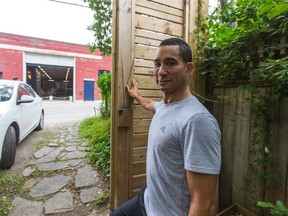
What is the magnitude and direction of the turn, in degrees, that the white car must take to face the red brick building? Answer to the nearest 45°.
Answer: approximately 135° to its right

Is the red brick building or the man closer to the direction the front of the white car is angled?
the man

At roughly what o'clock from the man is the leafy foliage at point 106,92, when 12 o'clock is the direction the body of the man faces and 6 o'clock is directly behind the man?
The leafy foliage is roughly at 4 o'clock from the man.

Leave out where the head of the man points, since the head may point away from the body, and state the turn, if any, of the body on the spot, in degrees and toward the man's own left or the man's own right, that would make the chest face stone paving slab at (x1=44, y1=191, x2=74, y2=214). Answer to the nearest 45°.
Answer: approximately 90° to the man's own right

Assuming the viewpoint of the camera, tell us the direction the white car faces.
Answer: facing the viewer and to the left of the viewer

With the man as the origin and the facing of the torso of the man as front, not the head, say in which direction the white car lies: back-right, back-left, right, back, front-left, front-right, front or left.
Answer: right

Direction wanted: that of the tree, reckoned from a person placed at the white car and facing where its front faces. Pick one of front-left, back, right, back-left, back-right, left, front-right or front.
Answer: back

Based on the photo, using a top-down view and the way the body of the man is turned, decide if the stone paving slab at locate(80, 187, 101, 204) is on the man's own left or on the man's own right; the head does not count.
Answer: on the man's own right

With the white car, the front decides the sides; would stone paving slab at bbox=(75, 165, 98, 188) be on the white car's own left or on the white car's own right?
on the white car's own left

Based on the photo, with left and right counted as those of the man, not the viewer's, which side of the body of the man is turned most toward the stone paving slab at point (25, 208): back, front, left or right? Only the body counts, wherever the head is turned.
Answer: right

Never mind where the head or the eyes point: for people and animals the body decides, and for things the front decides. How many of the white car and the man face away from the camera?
0

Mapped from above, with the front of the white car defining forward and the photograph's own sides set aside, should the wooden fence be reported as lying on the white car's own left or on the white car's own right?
on the white car's own left

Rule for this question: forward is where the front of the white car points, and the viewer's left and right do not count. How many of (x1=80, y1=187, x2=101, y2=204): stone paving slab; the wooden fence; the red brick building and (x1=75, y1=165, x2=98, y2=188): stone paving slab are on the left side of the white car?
3

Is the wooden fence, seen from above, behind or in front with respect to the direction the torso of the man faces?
behind
